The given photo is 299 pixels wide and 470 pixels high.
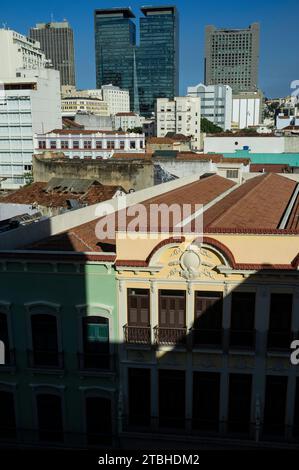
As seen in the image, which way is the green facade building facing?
toward the camera
